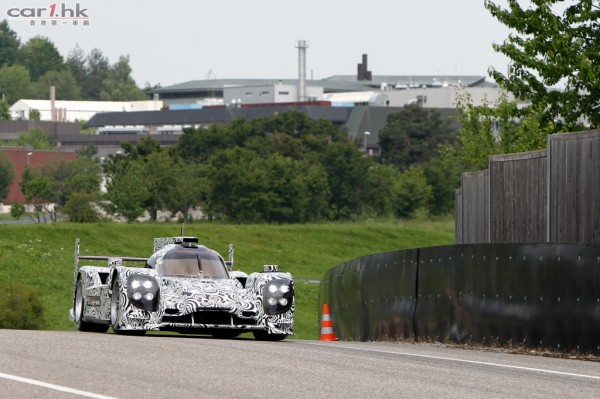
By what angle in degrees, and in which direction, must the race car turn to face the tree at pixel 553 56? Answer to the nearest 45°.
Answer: approximately 135° to its left

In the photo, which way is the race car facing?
toward the camera

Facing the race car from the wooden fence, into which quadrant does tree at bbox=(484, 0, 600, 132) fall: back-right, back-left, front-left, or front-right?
back-right

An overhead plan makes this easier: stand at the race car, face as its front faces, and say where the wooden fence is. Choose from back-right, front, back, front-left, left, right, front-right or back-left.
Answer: left

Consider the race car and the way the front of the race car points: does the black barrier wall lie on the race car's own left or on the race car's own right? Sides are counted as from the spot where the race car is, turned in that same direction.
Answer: on the race car's own left
